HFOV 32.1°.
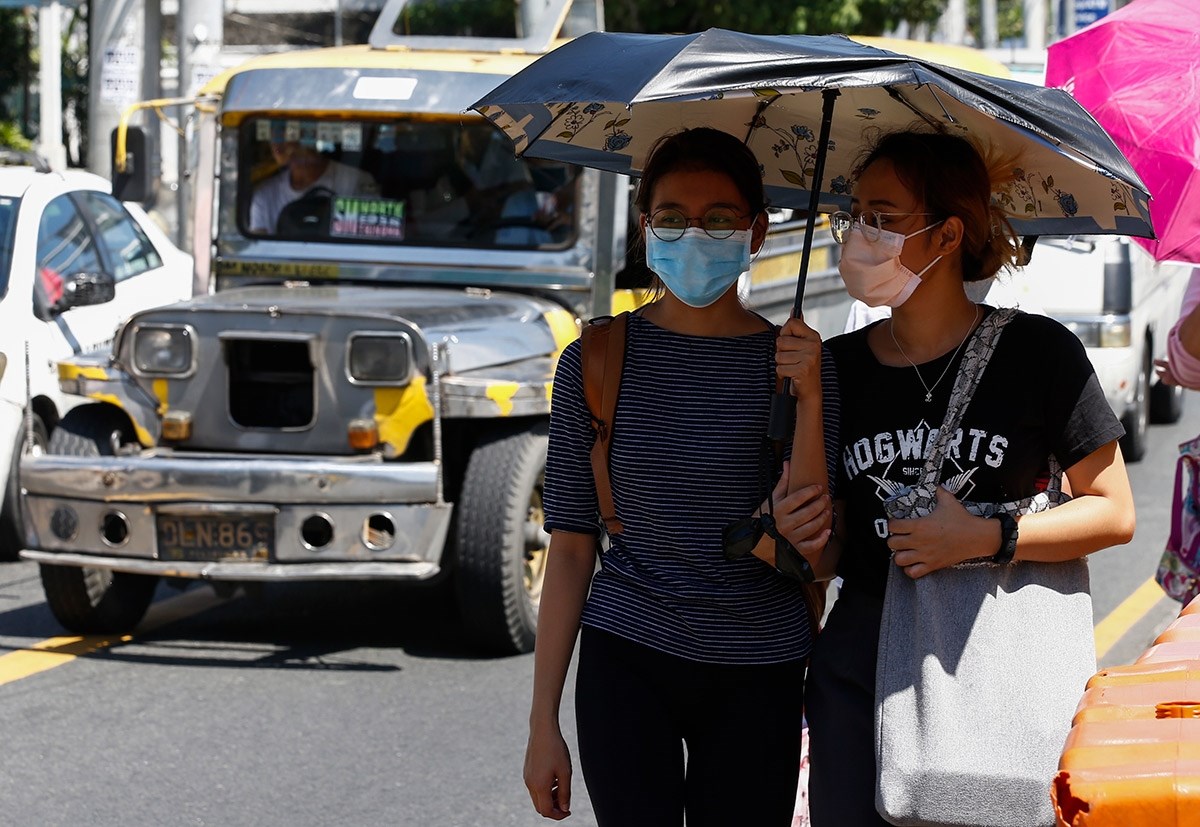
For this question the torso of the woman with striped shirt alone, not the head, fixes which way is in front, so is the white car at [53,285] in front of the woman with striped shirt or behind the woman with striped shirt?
behind

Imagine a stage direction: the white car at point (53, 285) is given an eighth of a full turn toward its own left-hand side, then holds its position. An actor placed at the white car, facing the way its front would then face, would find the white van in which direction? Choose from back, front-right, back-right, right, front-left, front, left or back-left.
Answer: left

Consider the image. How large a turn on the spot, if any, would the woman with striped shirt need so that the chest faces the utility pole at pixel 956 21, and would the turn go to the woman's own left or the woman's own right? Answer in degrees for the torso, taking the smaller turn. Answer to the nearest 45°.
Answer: approximately 180°

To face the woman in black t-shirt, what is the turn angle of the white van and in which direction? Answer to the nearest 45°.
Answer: approximately 45° to its left

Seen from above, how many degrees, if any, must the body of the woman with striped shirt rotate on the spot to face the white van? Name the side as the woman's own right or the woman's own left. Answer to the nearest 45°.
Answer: approximately 180°

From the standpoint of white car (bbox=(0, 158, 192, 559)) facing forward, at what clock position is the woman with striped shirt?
The woman with striped shirt is roughly at 10 o'clock from the white car.

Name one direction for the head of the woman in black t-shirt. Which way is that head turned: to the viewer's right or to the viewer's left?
to the viewer's left

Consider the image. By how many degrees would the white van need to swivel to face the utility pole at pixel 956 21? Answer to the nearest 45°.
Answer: approximately 135° to its right

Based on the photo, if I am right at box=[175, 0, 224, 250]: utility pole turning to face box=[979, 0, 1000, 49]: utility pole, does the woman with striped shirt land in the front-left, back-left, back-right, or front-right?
back-right

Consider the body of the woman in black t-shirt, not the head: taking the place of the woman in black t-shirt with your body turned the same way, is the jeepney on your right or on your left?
on your right
